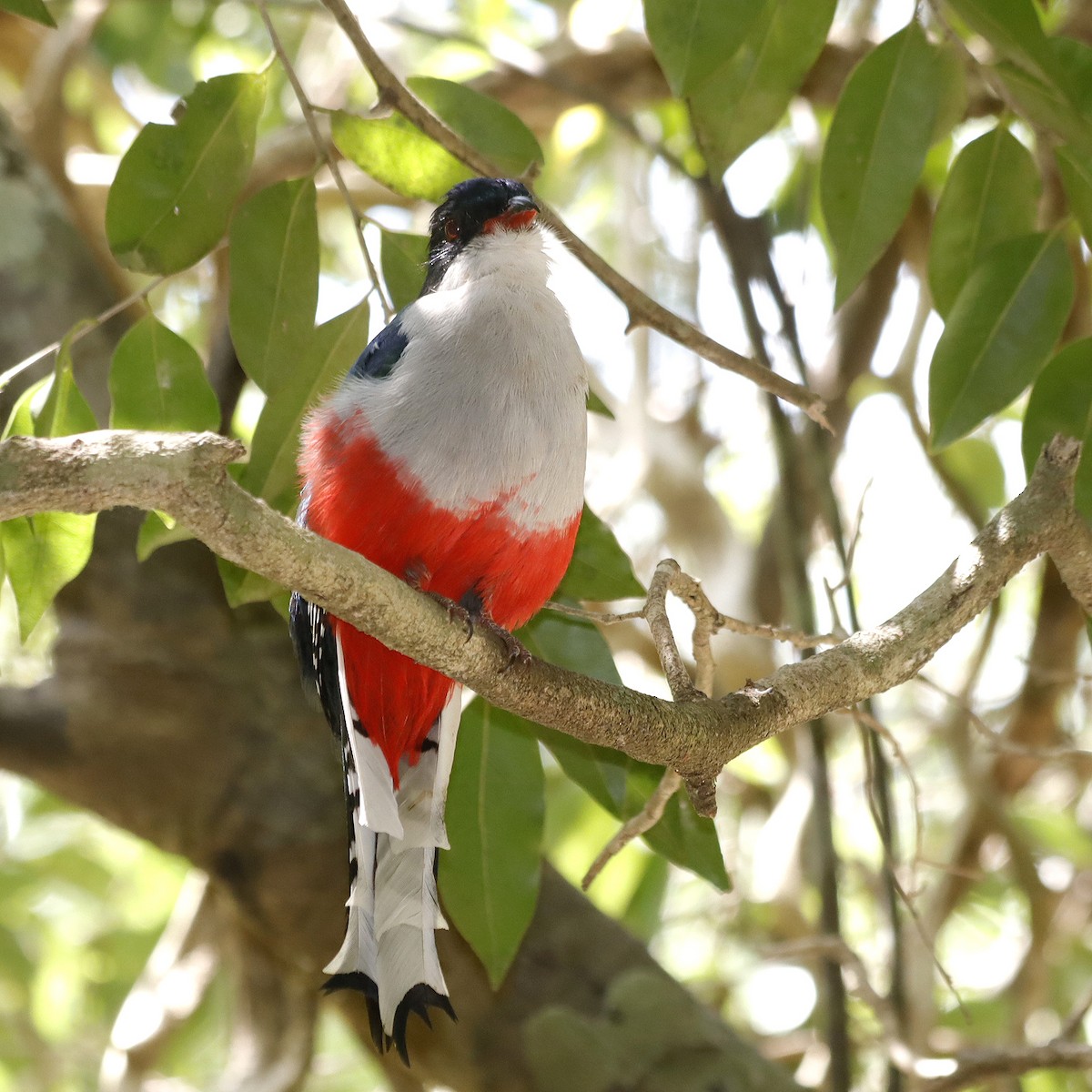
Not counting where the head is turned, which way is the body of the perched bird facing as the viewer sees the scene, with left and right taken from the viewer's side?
facing the viewer and to the right of the viewer

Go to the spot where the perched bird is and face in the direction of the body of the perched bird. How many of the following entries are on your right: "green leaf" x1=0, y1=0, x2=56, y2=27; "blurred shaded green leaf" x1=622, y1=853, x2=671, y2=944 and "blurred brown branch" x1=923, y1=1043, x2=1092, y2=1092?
1

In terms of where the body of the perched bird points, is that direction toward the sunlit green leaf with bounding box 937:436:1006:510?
no

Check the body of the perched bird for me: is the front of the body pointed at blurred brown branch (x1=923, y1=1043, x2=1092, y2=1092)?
no

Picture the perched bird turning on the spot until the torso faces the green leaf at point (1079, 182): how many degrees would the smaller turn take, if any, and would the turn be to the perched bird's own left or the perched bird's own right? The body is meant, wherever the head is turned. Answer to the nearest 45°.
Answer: approximately 45° to the perched bird's own left

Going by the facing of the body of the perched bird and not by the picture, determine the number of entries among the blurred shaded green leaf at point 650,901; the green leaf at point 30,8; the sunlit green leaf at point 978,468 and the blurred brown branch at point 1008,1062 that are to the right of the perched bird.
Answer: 1

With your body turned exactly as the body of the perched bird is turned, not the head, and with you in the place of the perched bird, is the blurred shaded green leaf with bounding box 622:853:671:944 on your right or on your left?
on your left
